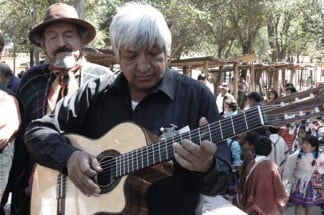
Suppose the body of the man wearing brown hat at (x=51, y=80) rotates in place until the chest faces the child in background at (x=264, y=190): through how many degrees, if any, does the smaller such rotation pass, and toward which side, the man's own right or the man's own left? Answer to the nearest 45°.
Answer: approximately 135° to the man's own left

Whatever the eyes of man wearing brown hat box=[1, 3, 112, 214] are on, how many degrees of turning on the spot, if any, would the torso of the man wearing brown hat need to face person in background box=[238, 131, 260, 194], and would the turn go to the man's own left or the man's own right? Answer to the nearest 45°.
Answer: approximately 135° to the man's own left

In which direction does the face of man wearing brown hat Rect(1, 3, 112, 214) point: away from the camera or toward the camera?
toward the camera

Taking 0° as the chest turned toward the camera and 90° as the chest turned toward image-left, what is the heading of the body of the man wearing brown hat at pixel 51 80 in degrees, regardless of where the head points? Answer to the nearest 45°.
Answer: approximately 0°

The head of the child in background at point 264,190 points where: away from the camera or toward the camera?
away from the camera
